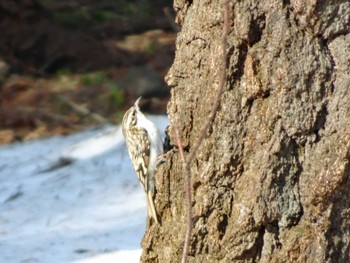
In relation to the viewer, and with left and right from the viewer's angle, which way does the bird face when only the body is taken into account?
facing to the right of the viewer
